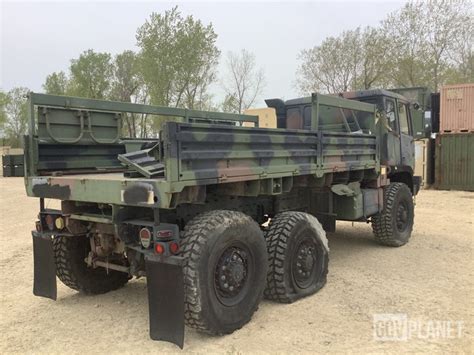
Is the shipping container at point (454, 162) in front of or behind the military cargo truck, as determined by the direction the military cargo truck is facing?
in front

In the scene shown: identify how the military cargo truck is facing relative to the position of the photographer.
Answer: facing away from the viewer and to the right of the viewer

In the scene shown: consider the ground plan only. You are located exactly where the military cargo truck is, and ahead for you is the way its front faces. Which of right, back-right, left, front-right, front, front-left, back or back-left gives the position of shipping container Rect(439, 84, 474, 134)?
front

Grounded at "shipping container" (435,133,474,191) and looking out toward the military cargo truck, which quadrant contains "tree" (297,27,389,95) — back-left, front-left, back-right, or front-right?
back-right

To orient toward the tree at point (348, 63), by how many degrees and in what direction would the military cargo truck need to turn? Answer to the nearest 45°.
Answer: approximately 45° to its left

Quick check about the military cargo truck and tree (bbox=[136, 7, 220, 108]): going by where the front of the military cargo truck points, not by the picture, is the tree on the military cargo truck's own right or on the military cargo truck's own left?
on the military cargo truck's own left

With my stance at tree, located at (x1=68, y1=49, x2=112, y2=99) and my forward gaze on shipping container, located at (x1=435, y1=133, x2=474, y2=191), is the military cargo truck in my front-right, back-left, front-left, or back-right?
front-right

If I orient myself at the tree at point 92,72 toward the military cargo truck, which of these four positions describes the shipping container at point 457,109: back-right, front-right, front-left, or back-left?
front-left

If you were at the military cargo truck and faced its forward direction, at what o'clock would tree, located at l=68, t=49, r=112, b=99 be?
The tree is roughly at 10 o'clock from the military cargo truck.

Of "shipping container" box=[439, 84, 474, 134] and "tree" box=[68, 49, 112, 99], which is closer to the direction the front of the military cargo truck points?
the shipping container

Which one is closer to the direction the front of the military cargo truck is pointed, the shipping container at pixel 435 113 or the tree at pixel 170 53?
the shipping container
